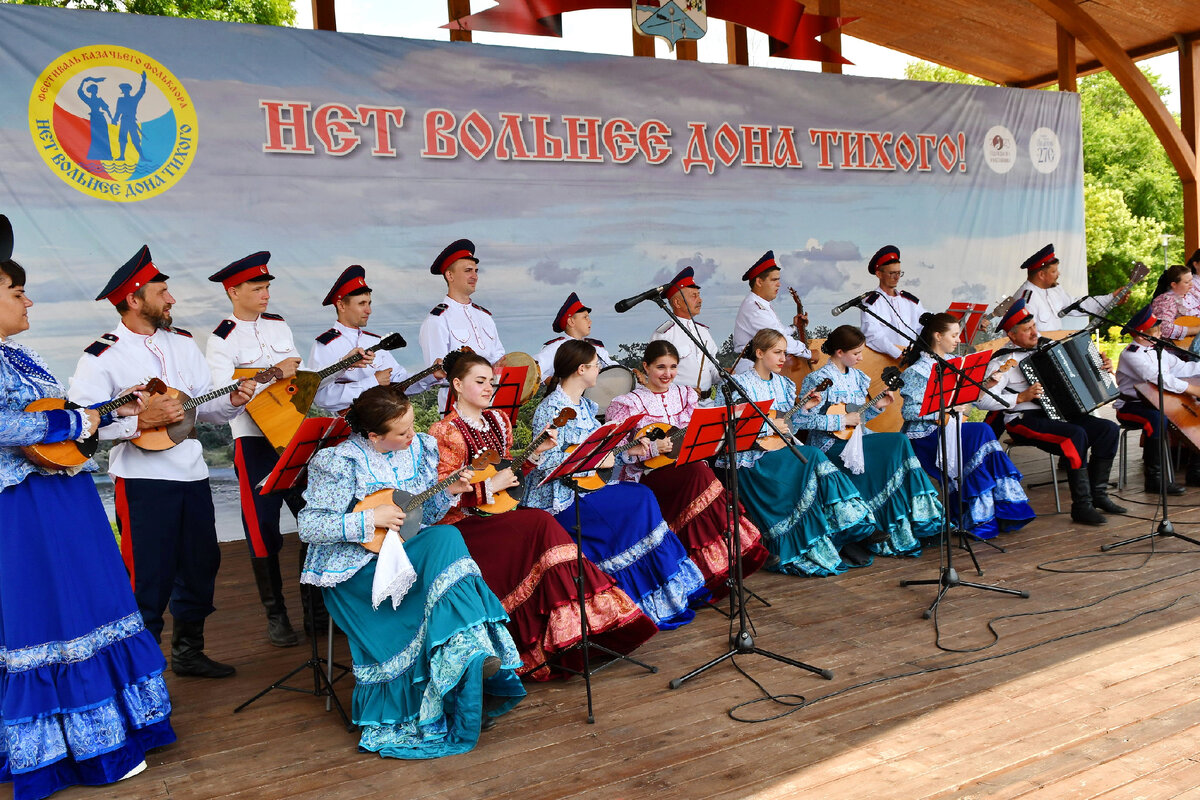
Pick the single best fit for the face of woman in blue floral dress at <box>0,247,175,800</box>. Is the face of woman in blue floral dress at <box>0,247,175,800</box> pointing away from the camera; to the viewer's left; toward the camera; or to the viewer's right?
to the viewer's right

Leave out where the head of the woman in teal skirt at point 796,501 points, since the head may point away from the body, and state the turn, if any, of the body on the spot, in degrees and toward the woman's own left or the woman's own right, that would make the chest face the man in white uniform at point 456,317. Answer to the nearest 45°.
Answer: approximately 135° to the woman's own right

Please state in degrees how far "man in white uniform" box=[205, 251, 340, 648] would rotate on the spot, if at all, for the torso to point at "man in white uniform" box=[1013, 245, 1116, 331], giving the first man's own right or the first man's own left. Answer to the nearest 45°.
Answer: approximately 45° to the first man's own left

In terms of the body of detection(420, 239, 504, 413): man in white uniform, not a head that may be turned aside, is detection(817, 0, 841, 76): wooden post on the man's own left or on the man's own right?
on the man's own left

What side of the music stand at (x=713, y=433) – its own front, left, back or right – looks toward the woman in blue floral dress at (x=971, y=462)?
right

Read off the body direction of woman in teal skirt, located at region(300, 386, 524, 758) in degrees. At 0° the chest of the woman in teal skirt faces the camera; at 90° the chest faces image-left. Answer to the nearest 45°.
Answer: approximately 315°

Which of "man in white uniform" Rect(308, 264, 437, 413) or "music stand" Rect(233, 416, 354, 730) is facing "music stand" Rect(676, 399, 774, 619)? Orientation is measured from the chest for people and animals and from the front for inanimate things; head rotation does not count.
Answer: the man in white uniform

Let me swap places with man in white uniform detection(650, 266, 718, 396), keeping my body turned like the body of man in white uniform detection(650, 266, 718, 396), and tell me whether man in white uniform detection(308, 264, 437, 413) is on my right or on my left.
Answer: on my right
